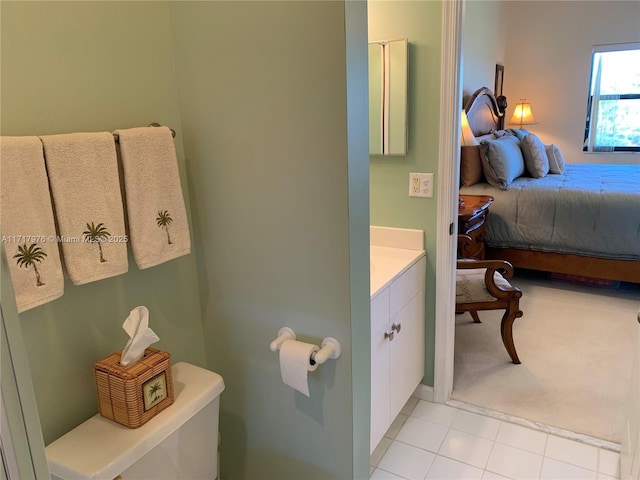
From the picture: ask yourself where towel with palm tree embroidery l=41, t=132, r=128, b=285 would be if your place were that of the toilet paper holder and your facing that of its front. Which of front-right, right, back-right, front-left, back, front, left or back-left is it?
front-right

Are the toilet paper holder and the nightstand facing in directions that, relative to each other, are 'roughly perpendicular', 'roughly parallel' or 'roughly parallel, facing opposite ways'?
roughly perpendicular

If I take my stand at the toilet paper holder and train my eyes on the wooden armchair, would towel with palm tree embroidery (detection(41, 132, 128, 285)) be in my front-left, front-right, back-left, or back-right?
back-left

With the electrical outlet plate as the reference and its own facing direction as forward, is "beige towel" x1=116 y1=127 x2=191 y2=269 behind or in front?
in front

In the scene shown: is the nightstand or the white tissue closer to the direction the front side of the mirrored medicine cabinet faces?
the white tissue

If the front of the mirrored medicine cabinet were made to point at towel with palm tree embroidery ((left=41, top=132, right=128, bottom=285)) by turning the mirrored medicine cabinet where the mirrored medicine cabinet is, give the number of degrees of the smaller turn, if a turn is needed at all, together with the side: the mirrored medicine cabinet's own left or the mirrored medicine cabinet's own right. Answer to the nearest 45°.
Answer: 0° — it already faces it

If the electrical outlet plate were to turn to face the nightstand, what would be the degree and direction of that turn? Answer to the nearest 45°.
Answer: approximately 180°

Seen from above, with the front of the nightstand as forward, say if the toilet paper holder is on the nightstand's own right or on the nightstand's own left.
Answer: on the nightstand's own right

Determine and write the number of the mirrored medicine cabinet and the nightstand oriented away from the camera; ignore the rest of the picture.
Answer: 0

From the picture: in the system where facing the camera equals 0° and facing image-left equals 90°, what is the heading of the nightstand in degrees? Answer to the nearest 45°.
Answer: approximately 315°

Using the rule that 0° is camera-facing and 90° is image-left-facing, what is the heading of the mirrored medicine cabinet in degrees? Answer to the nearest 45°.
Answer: approximately 45°

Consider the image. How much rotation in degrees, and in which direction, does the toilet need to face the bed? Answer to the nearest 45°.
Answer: approximately 90° to its left

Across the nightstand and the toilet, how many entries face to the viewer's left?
0
